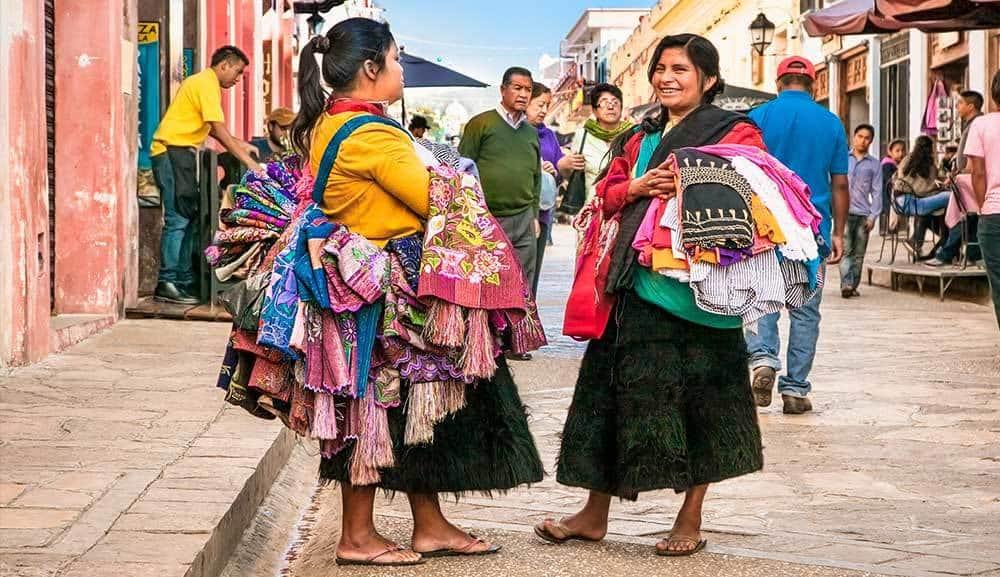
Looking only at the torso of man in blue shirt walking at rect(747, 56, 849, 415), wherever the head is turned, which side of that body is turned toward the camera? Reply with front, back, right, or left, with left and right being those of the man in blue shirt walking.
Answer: back

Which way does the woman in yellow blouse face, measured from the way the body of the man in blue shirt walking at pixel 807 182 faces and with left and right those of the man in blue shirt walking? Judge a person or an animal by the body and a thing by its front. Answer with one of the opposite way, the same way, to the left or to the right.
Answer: to the right

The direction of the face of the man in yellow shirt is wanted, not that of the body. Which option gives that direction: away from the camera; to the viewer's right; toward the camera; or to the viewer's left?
to the viewer's right

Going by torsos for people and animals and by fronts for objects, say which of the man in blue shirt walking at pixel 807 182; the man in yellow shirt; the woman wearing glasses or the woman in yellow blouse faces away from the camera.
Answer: the man in blue shirt walking

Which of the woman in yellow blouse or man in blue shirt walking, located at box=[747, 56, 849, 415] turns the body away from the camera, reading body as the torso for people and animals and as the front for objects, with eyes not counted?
the man in blue shirt walking

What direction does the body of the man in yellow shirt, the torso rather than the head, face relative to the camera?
to the viewer's right

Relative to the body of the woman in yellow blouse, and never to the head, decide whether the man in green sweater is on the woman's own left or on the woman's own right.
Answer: on the woman's own left

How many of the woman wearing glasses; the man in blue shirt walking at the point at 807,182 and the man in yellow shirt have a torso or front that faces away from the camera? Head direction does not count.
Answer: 1

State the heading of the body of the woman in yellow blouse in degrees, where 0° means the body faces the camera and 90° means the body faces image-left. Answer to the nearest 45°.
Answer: approximately 270°

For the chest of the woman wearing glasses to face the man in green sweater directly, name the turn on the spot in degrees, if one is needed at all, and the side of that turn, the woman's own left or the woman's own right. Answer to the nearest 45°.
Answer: approximately 45° to the woman's own right
